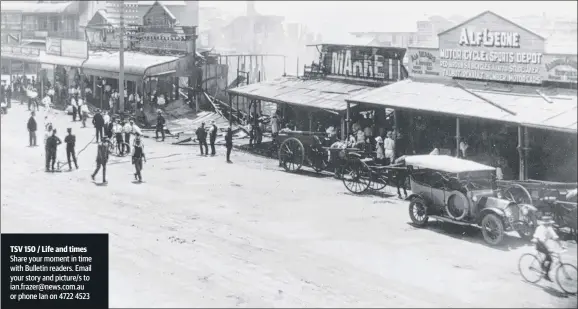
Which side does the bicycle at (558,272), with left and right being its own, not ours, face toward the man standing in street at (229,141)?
back

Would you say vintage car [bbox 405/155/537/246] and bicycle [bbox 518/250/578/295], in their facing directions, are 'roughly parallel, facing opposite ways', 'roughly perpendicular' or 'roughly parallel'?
roughly parallel

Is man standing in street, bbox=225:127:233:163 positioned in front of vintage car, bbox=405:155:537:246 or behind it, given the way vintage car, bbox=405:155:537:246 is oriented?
behind

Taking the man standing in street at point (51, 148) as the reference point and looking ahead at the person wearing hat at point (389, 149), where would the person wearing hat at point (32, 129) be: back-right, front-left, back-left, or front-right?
back-left

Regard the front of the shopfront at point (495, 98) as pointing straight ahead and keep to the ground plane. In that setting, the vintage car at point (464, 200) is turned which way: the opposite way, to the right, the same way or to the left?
to the left
